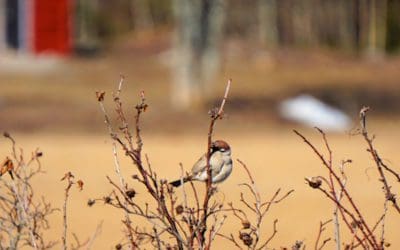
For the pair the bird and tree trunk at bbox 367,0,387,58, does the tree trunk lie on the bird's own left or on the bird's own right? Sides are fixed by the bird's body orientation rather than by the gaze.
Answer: on the bird's own left

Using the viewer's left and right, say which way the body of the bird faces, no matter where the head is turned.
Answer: facing the viewer and to the right of the viewer

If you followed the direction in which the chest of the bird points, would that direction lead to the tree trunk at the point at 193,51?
no

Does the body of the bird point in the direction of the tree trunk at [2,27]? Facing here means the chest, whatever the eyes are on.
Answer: no

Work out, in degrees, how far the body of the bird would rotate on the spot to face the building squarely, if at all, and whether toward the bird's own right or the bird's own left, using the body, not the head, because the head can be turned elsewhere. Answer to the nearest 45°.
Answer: approximately 135° to the bird's own left

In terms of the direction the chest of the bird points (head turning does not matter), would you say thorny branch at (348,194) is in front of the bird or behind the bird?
in front

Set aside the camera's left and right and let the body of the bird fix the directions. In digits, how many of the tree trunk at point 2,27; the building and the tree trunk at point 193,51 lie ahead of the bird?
0
